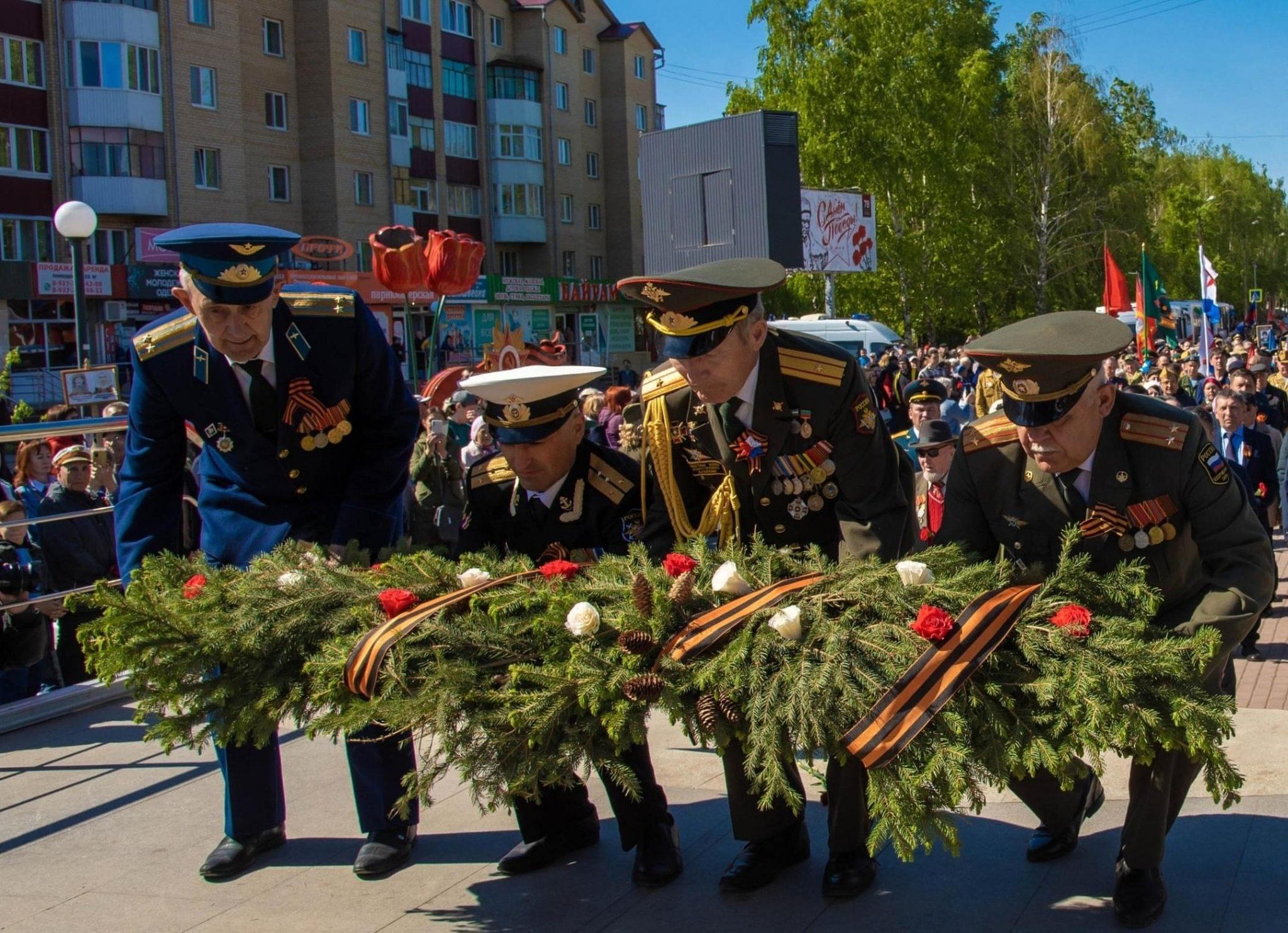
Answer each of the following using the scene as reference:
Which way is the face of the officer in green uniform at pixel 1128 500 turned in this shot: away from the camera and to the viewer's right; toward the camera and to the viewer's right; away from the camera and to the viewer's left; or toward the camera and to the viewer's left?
toward the camera and to the viewer's left

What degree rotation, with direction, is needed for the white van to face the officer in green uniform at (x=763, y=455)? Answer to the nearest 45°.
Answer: approximately 90° to its right

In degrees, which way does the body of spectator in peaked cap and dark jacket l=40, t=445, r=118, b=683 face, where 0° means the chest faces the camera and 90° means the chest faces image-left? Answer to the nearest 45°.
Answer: approximately 315°

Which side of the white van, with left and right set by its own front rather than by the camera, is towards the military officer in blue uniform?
right

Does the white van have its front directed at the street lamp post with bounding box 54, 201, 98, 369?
no

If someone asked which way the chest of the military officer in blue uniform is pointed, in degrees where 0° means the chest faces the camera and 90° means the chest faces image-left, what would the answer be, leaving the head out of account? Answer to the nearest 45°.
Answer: approximately 0°

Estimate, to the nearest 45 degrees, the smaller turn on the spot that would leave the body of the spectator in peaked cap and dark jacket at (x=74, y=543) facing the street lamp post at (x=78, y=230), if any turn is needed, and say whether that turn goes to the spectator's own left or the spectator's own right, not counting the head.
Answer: approximately 135° to the spectator's own left

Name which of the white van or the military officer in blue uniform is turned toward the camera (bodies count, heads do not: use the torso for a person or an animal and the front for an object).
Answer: the military officer in blue uniform

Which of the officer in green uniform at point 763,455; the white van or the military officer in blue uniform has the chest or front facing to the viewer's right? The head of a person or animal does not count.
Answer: the white van

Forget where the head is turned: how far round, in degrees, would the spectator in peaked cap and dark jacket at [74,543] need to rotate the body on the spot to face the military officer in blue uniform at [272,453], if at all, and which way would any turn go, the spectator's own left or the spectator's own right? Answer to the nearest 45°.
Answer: approximately 45° to the spectator's own right

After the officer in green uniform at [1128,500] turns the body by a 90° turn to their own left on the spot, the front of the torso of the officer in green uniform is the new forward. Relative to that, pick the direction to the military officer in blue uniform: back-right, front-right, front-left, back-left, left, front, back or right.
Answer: back-right

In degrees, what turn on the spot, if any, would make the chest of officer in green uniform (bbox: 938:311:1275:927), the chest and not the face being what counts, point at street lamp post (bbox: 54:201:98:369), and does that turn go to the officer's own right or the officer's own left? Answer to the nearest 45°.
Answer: approximately 90° to the officer's own right

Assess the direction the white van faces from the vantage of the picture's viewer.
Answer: facing to the right of the viewer

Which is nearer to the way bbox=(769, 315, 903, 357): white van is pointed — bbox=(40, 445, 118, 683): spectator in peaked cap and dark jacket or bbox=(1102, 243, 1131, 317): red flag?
the red flag

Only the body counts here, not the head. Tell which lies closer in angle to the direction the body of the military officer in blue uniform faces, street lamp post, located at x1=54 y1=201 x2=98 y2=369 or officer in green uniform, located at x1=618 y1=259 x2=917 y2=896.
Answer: the officer in green uniform

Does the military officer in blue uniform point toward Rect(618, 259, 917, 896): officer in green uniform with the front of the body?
no

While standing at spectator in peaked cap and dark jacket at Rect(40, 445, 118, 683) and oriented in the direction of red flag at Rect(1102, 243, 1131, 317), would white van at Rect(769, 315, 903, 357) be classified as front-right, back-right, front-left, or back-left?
front-left

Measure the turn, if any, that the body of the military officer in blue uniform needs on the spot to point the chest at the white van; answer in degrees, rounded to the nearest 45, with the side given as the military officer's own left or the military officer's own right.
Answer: approximately 135° to the military officer's own left

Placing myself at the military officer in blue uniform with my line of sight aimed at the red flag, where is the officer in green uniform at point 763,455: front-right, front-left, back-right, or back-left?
front-right

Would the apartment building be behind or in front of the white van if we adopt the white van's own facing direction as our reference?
behind

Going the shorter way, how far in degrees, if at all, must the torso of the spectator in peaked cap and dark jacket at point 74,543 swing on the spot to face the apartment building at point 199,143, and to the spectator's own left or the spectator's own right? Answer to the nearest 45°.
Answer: approximately 135° to the spectator's own left
